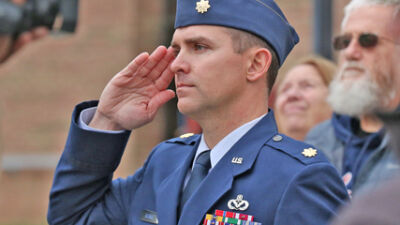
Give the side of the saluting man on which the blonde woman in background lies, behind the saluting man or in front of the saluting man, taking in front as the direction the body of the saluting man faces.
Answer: behind

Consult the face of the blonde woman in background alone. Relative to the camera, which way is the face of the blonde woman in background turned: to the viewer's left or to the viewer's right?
to the viewer's left

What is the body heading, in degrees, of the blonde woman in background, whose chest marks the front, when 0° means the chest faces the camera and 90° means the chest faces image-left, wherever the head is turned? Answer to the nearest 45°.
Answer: approximately 45°

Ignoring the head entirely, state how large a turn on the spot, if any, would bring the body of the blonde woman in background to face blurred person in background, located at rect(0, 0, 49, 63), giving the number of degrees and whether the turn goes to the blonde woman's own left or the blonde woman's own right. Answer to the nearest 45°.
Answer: approximately 45° to the blonde woman's own right

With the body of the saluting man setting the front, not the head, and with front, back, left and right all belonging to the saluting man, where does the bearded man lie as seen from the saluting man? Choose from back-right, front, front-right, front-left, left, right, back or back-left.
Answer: back

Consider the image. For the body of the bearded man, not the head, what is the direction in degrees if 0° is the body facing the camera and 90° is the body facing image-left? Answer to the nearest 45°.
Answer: approximately 45°
